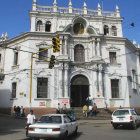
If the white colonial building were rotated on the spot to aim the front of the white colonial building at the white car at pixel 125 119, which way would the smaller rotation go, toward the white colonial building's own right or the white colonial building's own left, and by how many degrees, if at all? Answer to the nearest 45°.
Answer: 0° — it already faces it

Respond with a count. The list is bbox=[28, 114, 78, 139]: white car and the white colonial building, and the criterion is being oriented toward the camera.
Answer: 1
